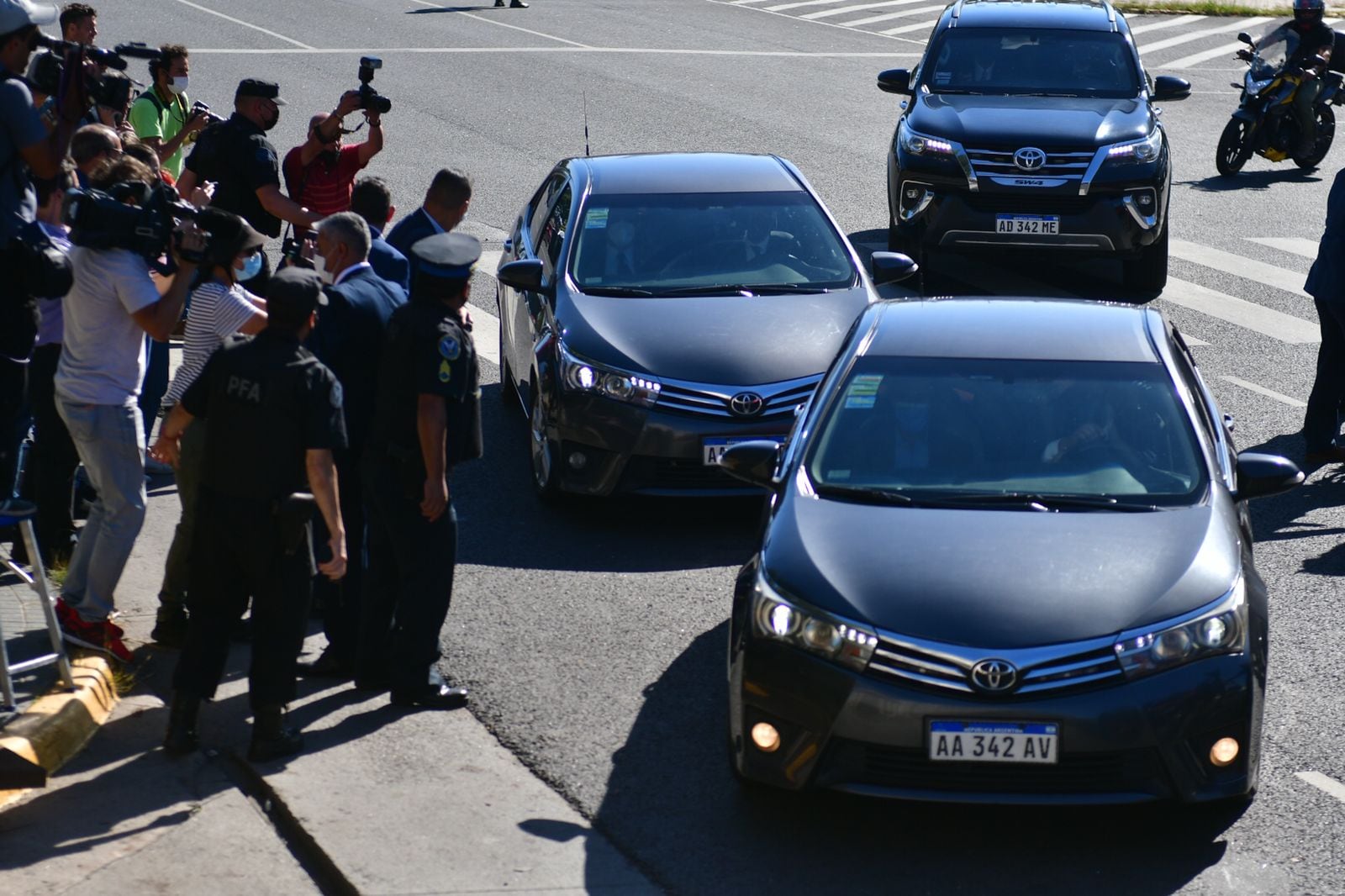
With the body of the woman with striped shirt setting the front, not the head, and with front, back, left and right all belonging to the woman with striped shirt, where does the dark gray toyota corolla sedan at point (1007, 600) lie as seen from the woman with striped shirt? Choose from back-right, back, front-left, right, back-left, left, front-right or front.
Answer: front-right

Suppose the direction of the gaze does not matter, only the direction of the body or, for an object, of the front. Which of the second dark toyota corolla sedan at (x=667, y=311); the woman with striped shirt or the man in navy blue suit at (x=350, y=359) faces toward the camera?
the second dark toyota corolla sedan

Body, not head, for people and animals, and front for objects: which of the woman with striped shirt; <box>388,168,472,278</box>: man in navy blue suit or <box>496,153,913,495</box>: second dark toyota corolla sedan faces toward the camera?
the second dark toyota corolla sedan

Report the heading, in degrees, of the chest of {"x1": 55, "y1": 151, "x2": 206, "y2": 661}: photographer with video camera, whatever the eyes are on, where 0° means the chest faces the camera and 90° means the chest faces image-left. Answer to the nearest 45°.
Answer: approximately 270°

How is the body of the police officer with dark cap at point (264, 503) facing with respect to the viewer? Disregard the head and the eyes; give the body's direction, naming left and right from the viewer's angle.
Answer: facing away from the viewer and to the right of the viewer

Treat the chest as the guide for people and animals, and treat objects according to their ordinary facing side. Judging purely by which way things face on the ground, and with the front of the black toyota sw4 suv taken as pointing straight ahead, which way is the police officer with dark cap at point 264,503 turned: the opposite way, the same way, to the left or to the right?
the opposite way

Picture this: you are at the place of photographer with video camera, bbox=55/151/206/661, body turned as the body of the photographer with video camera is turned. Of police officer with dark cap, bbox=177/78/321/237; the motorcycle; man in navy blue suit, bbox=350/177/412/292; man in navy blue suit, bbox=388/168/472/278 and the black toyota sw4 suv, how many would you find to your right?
0

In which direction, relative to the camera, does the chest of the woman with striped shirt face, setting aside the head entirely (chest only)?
to the viewer's right

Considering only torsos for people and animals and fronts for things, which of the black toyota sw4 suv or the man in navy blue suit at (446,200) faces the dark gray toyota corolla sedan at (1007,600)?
the black toyota sw4 suv

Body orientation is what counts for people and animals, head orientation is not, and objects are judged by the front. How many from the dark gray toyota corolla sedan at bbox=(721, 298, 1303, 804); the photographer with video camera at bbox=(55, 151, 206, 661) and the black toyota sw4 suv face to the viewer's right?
1

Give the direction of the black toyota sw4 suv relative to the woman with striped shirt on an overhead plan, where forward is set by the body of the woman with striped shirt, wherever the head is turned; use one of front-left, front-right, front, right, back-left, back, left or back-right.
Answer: front-left

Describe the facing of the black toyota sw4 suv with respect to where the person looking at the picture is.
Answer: facing the viewer

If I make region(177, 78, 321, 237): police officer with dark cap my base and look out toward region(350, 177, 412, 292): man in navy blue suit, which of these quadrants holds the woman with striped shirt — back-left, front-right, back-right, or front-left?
front-right
